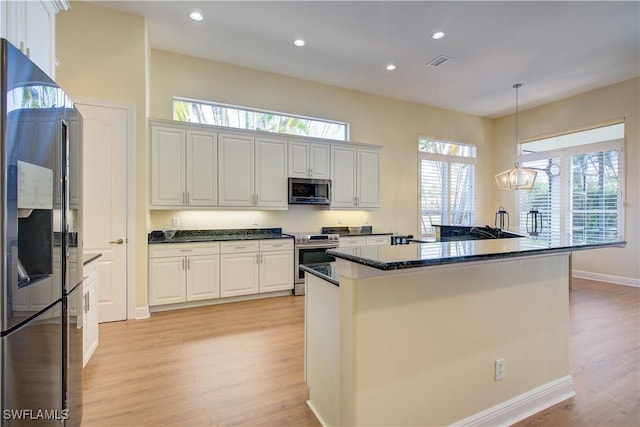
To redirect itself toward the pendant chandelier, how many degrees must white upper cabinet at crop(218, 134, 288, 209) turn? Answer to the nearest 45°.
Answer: approximately 90° to its left

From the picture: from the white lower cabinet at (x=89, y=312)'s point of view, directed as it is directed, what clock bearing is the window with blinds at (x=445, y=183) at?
The window with blinds is roughly at 12 o'clock from the white lower cabinet.

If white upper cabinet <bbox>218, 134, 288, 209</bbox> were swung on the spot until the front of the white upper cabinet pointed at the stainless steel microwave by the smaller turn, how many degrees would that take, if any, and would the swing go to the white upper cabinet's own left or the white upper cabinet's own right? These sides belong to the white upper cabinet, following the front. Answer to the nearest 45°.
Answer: approximately 90° to the white upper cabinet's own left

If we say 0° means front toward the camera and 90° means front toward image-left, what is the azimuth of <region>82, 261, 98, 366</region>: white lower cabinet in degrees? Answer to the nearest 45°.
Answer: approximately 270°

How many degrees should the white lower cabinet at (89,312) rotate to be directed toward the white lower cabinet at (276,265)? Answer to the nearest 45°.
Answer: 0° — it already faces it

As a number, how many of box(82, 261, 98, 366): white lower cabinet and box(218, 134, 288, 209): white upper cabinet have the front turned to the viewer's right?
1

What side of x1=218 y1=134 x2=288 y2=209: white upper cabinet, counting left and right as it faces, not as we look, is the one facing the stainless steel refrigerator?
front

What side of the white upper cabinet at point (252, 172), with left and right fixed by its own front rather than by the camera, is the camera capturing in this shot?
front

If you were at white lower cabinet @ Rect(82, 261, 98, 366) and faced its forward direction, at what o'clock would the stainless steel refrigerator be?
The stainless steel refrigerator is roughly at 3 o'clock from the white lower cabinet.

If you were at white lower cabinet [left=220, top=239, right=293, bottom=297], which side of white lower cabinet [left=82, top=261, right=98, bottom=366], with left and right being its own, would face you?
front

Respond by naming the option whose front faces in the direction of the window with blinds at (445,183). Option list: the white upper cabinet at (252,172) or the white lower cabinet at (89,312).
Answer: the white lower cabinet
